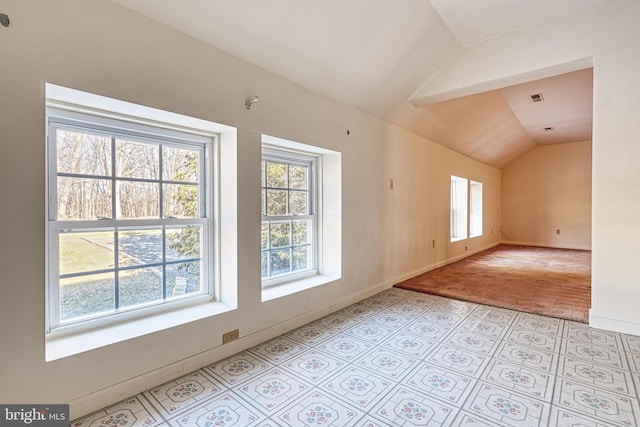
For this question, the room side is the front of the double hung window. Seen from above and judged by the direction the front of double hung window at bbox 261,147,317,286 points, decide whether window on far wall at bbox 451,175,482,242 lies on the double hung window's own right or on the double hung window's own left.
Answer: on the double hung window's own left

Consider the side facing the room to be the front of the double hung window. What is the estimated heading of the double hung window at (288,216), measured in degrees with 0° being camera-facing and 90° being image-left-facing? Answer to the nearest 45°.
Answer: approximately 315°

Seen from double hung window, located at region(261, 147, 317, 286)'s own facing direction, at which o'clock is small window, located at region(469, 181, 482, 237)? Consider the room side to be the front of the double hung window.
The small window is roughly at 9 o'clock from the double hung window.

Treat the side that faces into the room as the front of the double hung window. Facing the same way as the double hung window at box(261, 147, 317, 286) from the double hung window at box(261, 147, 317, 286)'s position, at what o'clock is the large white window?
The large white window is roughly at 3 o'clock from the double hung window.
